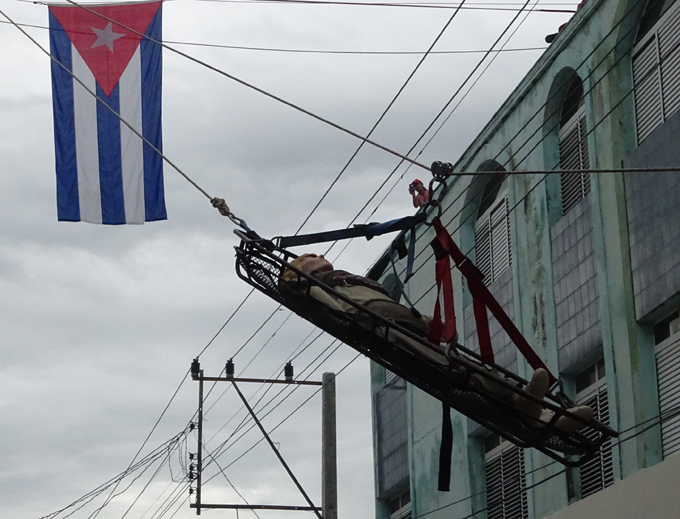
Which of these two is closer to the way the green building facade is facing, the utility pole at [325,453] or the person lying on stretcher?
the person lying on stretcher

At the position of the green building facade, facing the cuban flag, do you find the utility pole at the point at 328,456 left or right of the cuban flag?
right

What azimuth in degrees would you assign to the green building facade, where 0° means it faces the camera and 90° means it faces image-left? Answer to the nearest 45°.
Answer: approximately 45°

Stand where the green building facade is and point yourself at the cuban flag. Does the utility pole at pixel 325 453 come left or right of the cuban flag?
right

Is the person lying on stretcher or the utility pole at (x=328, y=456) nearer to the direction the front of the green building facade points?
the person lying on stretcher
